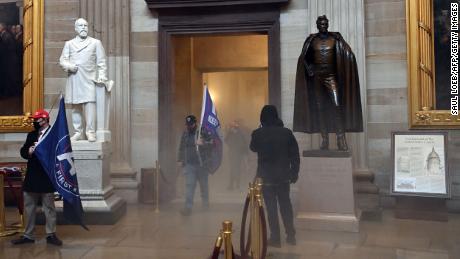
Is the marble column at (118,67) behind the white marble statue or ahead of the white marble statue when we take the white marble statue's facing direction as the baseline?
behind

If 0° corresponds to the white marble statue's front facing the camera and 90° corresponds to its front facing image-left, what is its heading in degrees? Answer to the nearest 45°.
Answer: approximately 0°

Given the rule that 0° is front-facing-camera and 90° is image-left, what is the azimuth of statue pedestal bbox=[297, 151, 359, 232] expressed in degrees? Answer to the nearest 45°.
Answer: approximately 0°

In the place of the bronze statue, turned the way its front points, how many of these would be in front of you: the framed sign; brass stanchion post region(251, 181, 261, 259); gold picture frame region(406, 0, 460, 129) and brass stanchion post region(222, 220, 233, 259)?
2

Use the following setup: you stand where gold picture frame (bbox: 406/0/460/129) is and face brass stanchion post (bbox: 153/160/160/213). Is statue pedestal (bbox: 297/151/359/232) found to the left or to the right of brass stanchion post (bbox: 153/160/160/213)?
left

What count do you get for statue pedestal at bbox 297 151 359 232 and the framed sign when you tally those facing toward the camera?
2

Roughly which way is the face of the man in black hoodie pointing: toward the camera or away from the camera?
away from the camera

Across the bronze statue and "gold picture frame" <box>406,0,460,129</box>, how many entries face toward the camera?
2

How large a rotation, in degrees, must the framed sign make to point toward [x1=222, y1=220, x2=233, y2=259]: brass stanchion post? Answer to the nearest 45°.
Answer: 0° — it already faces it

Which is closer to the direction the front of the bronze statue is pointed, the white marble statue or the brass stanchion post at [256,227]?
the brass stanchion post

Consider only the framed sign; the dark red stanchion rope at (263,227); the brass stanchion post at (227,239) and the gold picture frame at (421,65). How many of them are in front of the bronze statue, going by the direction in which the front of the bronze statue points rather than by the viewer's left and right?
2
